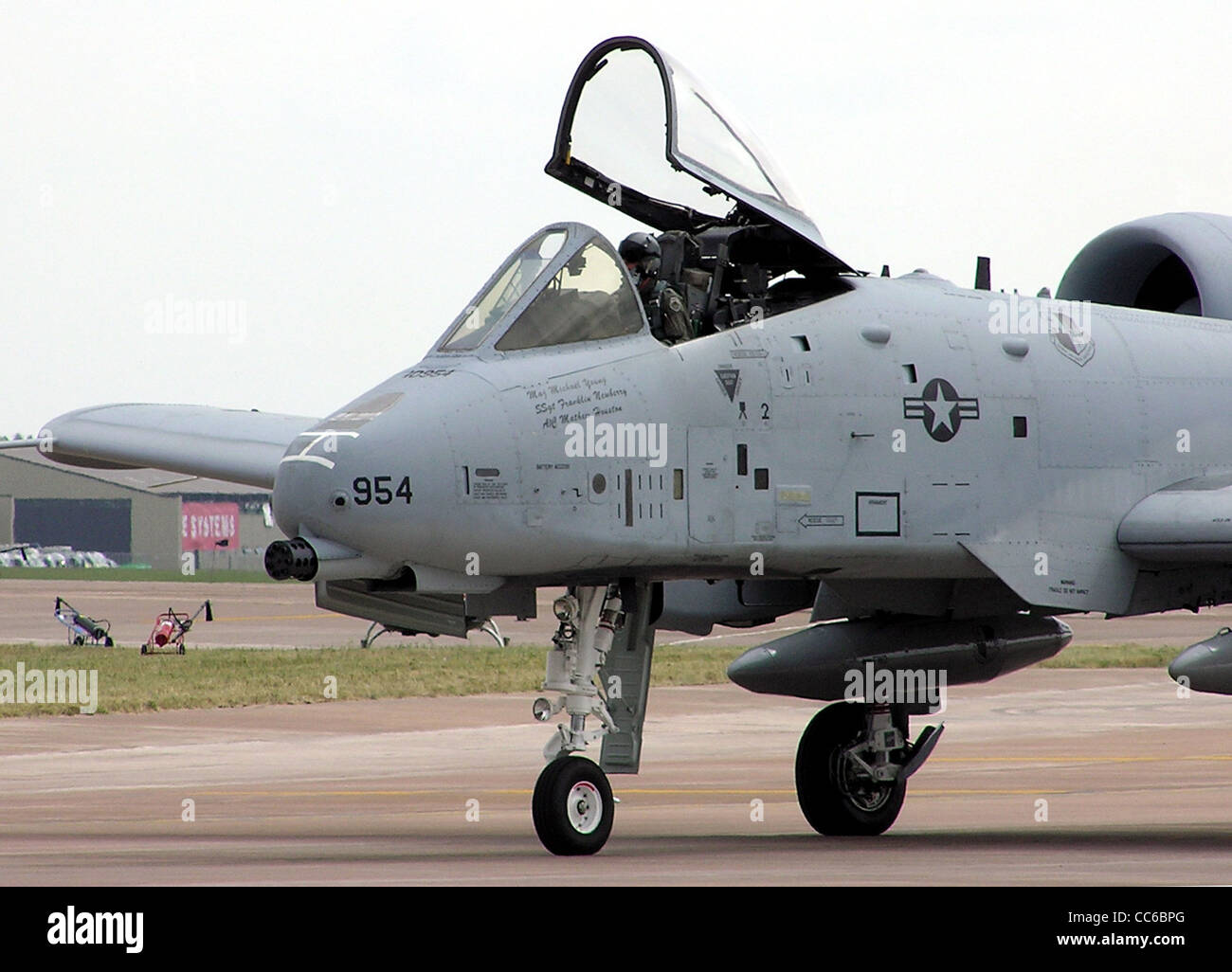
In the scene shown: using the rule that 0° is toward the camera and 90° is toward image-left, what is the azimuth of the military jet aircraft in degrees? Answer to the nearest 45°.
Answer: approximately 45°
